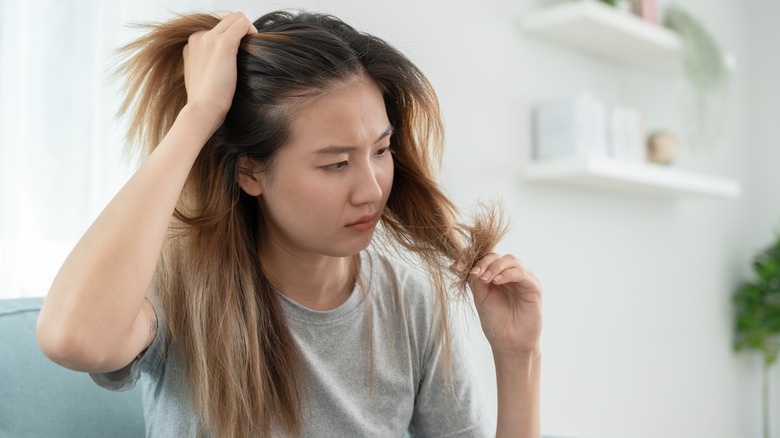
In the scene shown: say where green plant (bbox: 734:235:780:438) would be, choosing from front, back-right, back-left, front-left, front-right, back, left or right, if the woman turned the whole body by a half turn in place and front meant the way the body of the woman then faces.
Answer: right

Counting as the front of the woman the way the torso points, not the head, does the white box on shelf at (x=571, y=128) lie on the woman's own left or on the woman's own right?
on the woman's own left

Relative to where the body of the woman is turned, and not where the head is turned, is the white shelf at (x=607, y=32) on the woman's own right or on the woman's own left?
on the woman's own left

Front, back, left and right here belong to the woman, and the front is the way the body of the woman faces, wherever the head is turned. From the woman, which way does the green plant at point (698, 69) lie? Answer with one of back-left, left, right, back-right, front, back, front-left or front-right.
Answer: left

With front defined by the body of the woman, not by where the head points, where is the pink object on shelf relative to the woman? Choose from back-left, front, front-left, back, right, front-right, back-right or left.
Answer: left

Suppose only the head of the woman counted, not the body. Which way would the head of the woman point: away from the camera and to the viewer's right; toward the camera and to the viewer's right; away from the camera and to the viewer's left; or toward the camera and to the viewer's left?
toward the camera and to the viewer's right

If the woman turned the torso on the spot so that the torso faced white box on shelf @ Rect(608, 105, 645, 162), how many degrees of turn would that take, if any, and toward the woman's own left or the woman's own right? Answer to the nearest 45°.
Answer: approximately 90° to the woman's own left
